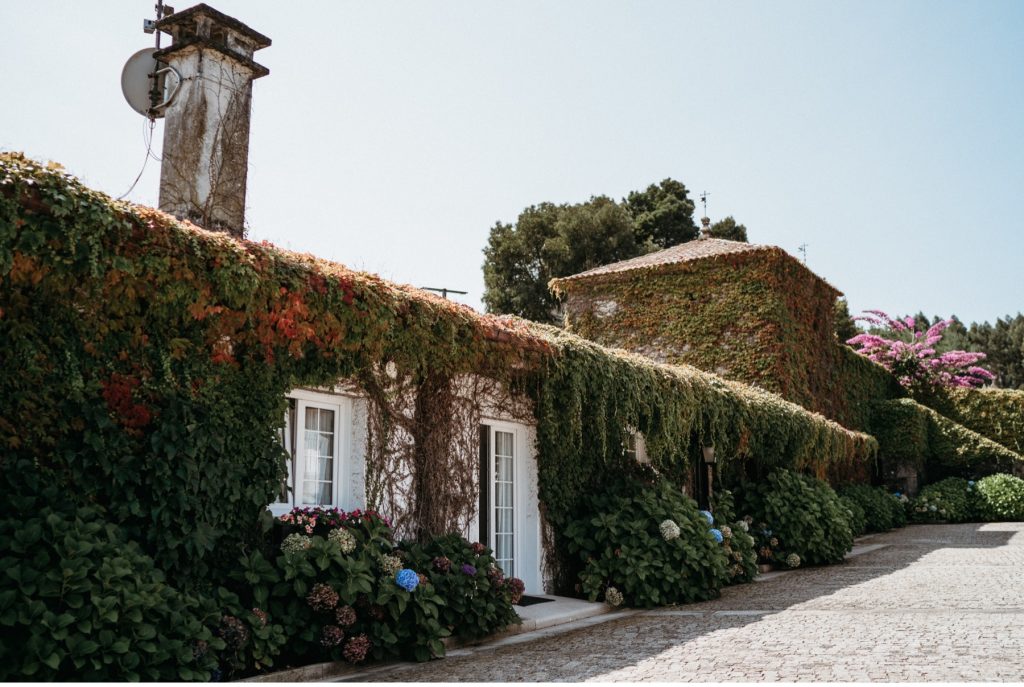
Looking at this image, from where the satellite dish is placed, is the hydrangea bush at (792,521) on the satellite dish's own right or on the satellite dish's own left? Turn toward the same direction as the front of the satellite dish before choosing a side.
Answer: on the satellite dish's own right

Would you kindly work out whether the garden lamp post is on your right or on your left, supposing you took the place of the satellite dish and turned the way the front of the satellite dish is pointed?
on your right

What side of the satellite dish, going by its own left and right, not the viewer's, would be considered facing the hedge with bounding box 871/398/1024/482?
right

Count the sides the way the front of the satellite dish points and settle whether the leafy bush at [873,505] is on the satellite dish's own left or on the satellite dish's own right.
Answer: on the satellite dish's own right

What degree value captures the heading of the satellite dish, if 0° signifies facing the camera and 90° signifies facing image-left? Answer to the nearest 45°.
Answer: approximately 135°

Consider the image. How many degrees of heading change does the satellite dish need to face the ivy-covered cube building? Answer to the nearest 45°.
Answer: approximately 90° to its right

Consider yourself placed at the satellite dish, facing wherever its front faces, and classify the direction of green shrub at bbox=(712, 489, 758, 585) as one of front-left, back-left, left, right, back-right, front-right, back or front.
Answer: back-right

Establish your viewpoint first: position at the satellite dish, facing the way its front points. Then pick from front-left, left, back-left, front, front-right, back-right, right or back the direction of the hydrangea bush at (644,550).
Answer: back-right
